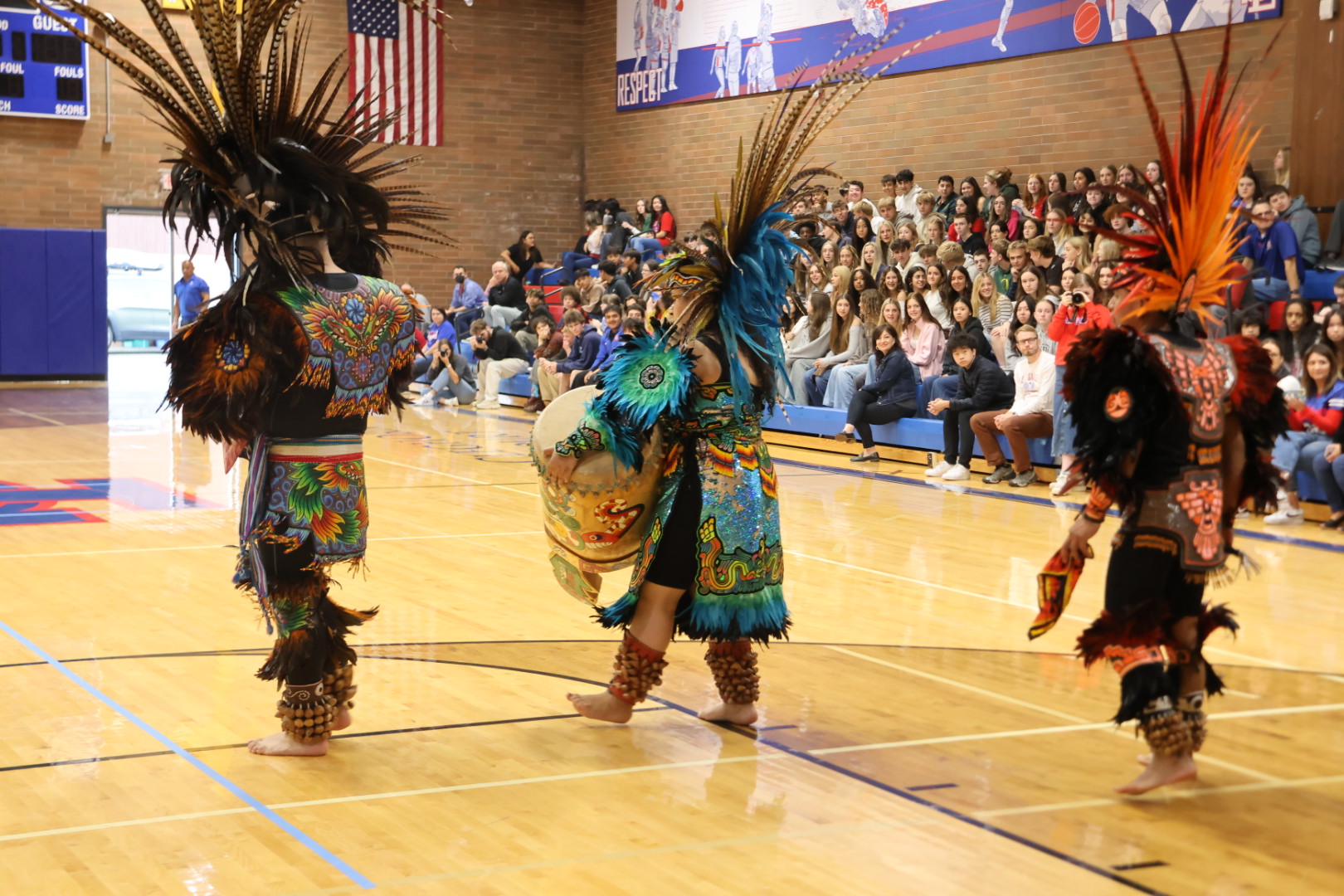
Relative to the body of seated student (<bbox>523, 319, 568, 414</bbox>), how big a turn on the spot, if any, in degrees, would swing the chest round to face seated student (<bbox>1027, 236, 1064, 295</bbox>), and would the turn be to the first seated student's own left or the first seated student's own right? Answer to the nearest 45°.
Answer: approximately 90° to the first seated student's own left

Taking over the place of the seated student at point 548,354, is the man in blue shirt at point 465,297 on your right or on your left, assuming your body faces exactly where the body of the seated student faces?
on your right

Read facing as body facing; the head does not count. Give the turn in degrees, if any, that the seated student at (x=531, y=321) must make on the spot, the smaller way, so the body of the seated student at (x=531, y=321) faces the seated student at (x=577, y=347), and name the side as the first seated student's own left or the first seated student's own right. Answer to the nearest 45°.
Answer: approximately 45° to the first seated student's own left

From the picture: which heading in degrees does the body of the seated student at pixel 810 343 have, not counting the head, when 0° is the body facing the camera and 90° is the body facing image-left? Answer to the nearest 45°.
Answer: approximately 45°

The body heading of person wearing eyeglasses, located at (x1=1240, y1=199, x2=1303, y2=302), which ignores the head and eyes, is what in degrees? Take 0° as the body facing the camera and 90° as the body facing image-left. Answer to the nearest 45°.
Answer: approximately 45°

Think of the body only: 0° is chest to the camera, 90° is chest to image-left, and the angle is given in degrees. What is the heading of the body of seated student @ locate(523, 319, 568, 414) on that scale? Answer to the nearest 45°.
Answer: approximately 45°

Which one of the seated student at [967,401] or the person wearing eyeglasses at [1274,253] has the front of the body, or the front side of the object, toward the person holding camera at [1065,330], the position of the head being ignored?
the person wearing eyeglasses
